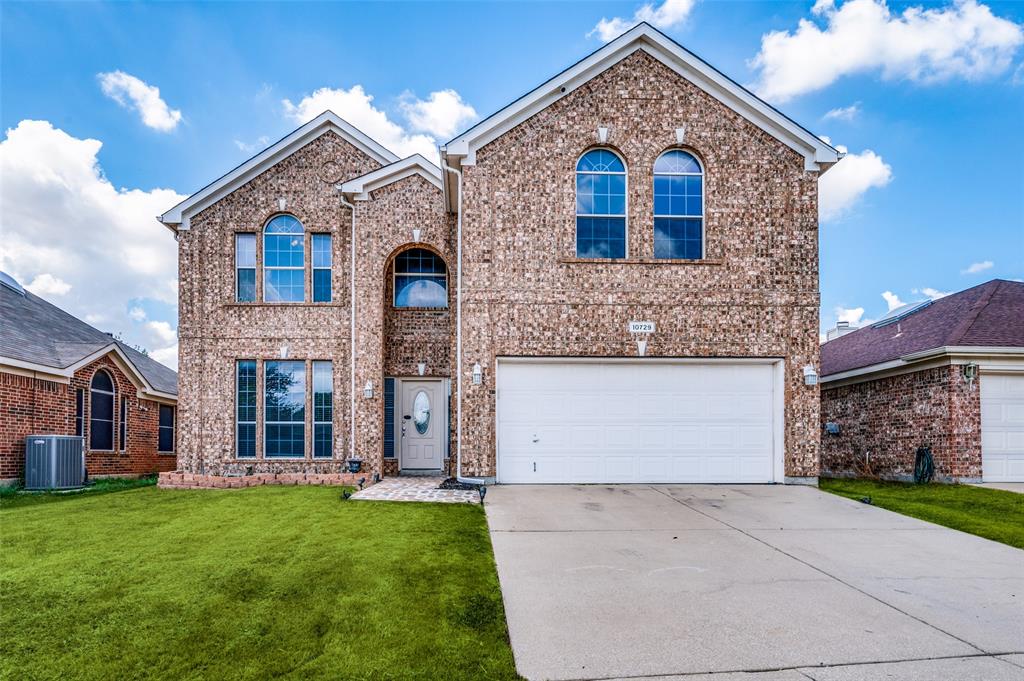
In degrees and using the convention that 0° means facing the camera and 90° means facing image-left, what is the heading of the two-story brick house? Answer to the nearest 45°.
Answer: approximately 0°

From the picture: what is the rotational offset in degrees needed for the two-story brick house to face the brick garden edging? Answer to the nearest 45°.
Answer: approximately 90° to its right

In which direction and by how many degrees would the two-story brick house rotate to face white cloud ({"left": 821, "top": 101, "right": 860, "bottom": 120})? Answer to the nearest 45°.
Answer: approximately 135° to its left
